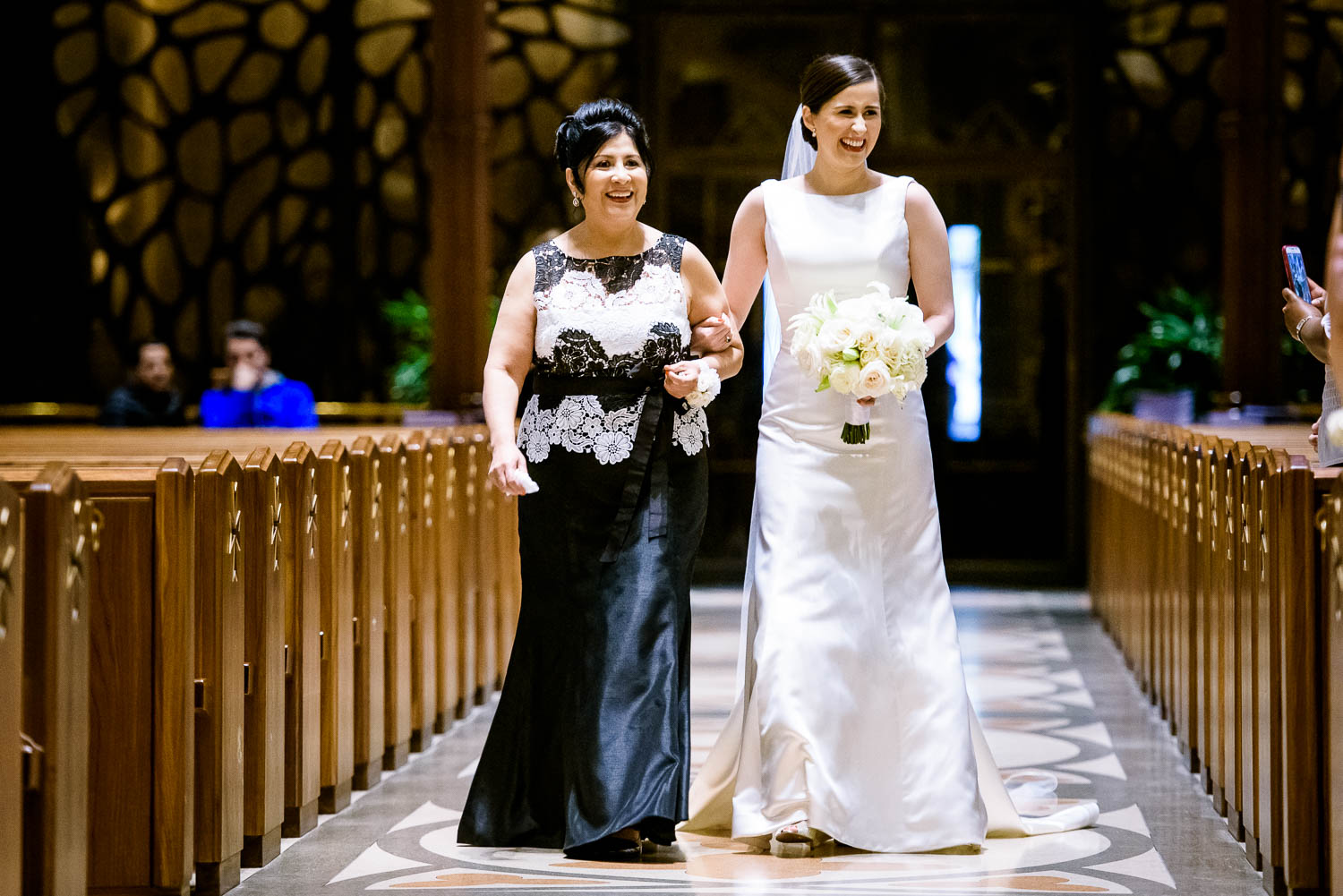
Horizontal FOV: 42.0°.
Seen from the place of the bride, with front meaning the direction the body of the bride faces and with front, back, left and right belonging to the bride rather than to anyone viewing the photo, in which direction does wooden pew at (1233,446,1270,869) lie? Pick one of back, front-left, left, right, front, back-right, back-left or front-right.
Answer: left

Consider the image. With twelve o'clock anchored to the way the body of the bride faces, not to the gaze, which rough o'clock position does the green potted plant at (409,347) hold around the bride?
The green potted plant is roughly at 5 o'clock from the bride.

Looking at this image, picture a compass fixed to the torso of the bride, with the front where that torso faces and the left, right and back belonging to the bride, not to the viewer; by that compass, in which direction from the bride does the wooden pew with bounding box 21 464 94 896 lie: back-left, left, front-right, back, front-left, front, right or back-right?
front-right

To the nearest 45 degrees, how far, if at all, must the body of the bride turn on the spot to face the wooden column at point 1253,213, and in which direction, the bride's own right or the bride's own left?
approximately 180°

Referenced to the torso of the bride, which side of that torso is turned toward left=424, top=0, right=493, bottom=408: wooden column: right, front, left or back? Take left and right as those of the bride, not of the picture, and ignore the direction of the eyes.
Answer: back

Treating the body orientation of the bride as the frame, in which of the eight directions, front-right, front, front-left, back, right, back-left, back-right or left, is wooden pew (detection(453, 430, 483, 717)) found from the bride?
back-right

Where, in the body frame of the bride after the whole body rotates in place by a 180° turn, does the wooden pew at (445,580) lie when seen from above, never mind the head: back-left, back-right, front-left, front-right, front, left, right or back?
front-left

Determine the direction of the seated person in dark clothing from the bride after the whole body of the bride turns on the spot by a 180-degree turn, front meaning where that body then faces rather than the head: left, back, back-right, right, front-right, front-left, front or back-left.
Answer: front-left

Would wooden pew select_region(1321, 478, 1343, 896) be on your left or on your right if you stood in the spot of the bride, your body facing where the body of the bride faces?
on your left

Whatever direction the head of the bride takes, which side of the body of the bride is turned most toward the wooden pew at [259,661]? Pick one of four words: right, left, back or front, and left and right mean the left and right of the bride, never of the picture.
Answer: right

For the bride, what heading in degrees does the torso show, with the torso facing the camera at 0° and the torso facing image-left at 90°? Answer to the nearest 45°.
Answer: approximately 0°

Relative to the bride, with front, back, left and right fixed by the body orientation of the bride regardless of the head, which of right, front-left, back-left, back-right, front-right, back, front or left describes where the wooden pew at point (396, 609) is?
back-right

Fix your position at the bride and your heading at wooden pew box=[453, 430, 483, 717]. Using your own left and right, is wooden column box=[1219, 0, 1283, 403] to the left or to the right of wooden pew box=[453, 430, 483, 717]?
right
